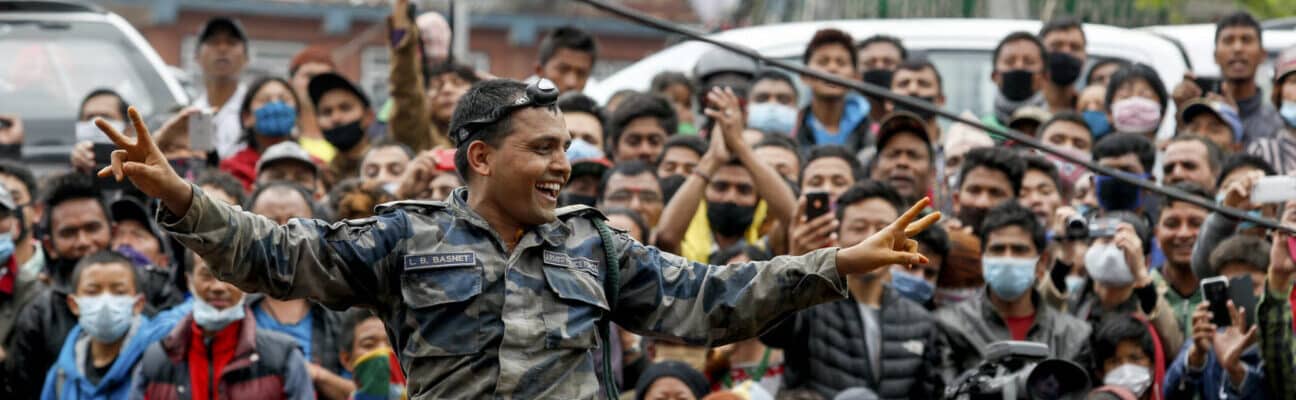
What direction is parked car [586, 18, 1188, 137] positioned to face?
to the viewer's left

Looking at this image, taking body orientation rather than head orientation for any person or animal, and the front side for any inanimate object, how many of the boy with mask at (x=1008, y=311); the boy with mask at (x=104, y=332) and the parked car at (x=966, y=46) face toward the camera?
2

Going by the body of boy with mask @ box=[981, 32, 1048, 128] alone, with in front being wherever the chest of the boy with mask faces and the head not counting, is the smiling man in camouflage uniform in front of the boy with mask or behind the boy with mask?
in front

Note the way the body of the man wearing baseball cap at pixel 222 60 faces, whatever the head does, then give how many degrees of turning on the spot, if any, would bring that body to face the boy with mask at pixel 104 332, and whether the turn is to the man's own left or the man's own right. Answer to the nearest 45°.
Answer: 0° — they already face them

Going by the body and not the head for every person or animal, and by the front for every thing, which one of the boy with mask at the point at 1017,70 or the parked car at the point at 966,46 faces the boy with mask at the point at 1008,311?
the boy with mask at the point at 1017,70

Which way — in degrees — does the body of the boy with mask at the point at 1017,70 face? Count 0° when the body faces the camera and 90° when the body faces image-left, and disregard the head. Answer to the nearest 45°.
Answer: approximately 0°
